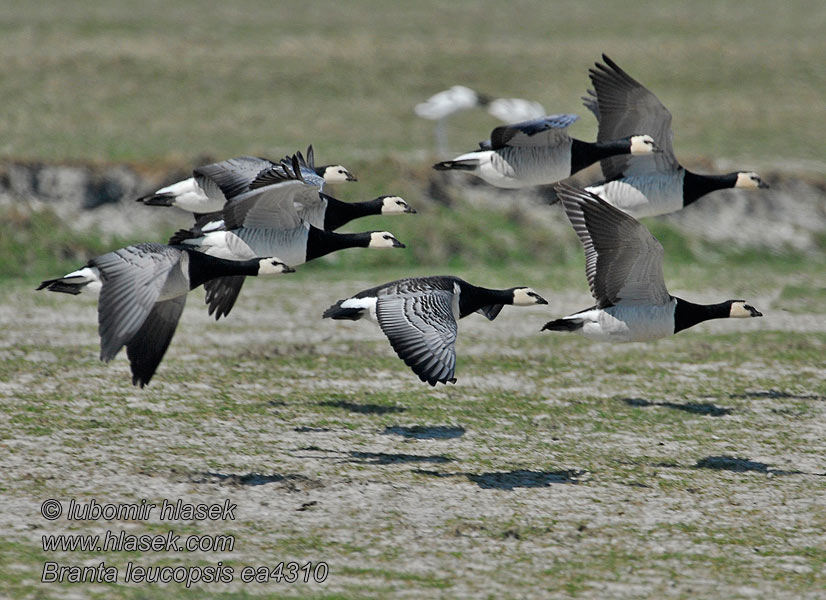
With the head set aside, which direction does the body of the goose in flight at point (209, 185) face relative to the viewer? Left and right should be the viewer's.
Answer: facing to the right of the viewer

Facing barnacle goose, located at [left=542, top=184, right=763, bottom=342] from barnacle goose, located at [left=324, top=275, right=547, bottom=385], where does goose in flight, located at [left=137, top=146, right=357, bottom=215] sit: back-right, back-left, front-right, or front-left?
back-left

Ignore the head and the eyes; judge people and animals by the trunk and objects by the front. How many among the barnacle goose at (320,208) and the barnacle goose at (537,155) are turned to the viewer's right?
2

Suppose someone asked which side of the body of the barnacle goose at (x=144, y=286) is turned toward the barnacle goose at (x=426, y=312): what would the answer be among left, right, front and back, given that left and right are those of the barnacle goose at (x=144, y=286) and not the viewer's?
front

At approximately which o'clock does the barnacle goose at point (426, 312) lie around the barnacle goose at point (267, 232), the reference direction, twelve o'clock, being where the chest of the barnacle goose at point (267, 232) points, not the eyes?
the barnacle goose at point (426, 312) is roughly at 1 o'clock from the barnacle goose at point (267, 232).

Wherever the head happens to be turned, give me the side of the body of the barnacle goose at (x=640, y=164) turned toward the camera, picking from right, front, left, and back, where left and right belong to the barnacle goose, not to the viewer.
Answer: right

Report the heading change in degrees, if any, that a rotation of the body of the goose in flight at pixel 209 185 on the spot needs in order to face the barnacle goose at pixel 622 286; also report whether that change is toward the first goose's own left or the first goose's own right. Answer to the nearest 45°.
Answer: approximately 45° to the first goose's own right

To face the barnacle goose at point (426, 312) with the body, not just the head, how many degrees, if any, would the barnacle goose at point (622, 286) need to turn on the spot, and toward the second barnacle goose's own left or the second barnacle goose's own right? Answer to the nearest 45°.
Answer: approximately 135° to the second barnacle goose's own right

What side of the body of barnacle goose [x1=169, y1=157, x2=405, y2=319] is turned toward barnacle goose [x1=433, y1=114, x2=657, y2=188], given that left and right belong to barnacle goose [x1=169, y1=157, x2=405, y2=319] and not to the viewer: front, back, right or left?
front

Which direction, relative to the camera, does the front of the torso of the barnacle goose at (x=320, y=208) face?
to the viewer's right

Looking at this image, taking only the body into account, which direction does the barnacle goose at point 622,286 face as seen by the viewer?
to the viewer's right

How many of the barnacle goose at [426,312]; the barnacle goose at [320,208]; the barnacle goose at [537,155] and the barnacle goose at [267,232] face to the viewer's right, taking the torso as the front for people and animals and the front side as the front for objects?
4

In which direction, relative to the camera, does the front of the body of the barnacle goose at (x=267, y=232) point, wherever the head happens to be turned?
to the viewer's right

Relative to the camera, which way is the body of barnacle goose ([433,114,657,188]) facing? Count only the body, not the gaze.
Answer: to the viewer's right

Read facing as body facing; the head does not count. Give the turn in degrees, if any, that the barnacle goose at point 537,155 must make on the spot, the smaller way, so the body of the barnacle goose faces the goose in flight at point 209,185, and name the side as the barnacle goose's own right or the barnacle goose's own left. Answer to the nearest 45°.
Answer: approximately 180°

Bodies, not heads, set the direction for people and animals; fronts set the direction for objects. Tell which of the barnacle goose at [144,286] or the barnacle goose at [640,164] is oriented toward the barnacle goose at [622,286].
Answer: the barnacle goose at [144,286]
